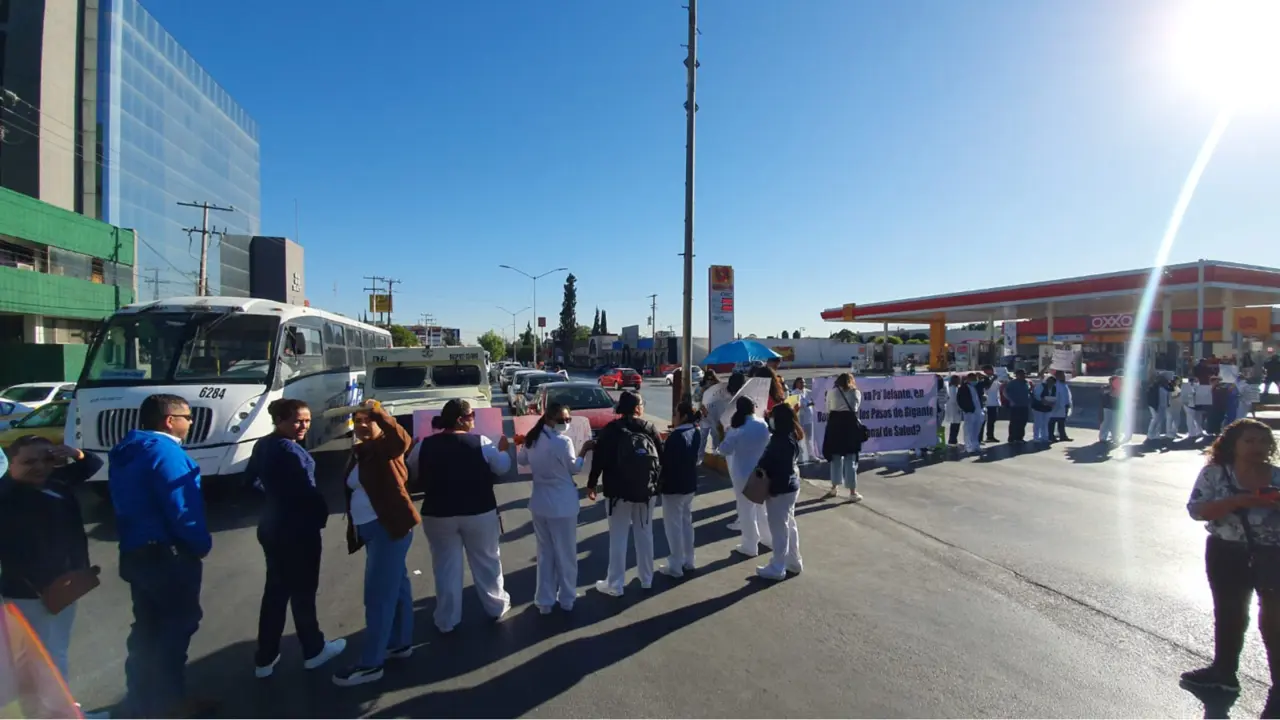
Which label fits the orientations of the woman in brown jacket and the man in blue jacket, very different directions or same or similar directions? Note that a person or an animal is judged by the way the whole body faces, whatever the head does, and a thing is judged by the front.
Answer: very different directions

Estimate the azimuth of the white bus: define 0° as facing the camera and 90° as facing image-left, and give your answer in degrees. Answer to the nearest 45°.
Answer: approximately 45°

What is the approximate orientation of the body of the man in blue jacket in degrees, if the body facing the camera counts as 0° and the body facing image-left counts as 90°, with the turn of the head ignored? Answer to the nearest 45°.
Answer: approximately 225°

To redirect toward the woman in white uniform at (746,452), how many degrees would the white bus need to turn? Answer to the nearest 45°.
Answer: approximately 90° to its left

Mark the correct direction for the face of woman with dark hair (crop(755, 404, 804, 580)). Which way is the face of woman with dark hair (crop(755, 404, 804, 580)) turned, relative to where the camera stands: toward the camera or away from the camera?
away from the camera

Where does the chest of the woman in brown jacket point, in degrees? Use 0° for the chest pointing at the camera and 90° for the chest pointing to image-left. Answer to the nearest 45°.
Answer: approximately 45°

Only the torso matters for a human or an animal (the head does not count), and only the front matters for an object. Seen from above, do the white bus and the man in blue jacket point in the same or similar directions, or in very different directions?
very different directions

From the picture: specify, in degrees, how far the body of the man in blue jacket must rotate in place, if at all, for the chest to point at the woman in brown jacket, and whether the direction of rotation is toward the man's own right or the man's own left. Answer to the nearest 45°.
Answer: approximately 45° to the man's own right
